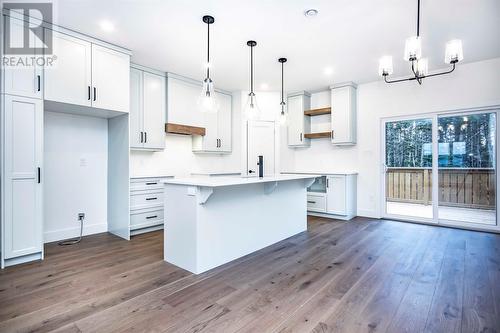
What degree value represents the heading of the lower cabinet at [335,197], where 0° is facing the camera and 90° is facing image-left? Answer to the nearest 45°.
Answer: approximately 45°

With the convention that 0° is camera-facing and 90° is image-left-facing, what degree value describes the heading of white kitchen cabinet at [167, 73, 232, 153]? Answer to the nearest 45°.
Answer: approximately 315°

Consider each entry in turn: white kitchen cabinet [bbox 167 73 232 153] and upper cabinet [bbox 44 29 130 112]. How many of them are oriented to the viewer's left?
0

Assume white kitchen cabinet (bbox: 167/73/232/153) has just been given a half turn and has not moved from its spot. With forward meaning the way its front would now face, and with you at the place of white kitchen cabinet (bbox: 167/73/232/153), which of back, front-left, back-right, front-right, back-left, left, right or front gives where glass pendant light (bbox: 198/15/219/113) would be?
back-left

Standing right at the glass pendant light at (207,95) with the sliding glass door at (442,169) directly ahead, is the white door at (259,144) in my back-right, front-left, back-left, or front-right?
front-left

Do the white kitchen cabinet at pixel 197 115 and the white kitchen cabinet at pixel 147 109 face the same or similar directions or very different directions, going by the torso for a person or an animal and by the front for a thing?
same or similar directions

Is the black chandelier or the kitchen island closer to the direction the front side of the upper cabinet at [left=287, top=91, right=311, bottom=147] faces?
the kitchen island

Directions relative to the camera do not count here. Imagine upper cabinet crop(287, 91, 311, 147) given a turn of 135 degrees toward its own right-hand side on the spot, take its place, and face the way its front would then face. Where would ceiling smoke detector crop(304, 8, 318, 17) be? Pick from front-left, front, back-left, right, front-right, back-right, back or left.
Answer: back

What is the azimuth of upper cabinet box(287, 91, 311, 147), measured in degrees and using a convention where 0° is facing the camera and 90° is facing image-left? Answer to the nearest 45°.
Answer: approximately 45°

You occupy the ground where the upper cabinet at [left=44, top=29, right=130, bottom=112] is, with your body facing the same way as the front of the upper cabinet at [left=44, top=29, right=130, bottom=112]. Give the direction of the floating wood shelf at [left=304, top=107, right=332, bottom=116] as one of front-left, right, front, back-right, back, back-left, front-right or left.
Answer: front-left

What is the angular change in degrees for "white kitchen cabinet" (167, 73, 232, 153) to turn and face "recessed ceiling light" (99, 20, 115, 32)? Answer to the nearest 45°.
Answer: approximately 90° to its right

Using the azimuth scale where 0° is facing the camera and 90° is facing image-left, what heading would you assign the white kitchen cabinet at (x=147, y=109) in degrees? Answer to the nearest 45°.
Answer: approximately 315°

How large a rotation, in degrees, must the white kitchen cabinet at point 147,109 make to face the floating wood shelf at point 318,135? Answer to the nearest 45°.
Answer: approximately 45° to its left

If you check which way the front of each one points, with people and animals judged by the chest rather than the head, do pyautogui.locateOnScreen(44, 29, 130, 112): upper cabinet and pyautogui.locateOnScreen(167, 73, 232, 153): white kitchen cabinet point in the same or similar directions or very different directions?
same or similar directions
